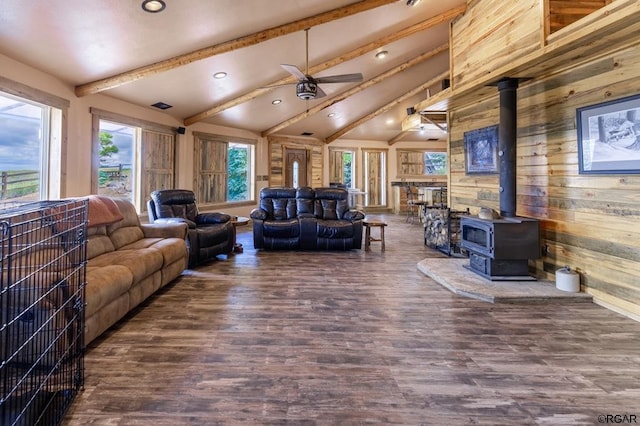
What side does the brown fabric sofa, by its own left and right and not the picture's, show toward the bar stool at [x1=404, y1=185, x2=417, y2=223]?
left

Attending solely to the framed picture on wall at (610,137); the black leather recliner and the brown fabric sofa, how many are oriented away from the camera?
0

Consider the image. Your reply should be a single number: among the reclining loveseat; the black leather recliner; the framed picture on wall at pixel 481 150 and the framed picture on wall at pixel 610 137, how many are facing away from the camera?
0

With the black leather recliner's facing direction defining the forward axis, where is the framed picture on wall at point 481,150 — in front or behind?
in front

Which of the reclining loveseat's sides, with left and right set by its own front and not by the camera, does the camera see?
front

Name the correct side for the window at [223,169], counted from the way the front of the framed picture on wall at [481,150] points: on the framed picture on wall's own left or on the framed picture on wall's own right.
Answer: on the framed picture on wall's own right

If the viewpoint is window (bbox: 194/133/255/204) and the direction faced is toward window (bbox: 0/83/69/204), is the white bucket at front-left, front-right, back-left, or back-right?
front-left

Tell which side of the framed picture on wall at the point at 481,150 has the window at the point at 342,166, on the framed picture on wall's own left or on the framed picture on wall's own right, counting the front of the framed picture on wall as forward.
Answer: on the framed picture on wall's own right

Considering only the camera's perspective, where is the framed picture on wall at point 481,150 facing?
facing the viewer and to the left of the viewer

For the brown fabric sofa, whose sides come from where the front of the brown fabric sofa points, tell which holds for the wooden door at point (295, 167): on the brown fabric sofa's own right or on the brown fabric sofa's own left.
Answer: on the brown fabric sofa's own left
